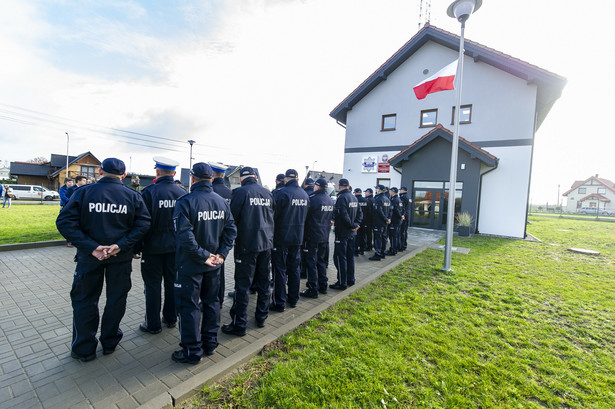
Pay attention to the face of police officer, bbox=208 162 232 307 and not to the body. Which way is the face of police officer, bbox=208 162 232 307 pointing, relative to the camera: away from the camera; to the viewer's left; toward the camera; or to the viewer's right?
away from the camera

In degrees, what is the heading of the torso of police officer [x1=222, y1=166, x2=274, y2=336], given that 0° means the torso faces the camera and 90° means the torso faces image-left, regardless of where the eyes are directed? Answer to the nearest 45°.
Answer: approximately 135°

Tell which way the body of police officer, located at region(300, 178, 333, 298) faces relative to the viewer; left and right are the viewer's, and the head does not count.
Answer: facing away from the viewer and to the left of the viewer

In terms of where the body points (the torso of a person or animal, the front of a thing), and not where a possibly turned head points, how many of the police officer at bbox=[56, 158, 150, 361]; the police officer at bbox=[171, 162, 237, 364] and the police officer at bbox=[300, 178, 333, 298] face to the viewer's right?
0

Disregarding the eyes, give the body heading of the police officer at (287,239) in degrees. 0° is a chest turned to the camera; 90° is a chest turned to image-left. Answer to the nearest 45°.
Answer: approximately 135°

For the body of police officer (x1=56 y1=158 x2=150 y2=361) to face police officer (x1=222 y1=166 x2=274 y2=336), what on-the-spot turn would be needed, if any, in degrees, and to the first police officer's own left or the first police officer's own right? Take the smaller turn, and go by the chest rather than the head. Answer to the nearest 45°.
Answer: approximately 90° to the first police officer's own right

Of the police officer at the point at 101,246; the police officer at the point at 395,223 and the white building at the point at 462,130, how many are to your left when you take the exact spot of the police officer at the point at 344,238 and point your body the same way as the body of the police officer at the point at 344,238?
1

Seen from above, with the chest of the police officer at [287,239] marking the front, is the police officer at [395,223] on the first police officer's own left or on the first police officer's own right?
on the first police officer's own right

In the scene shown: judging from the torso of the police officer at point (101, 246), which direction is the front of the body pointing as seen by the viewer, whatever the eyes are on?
away from the camera

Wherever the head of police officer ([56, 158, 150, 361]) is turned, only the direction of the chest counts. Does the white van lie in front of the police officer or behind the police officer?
in front

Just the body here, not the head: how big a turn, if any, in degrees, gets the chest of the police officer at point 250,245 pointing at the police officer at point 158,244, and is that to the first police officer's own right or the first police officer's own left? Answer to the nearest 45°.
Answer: approximately 45° to the first police officer's own left

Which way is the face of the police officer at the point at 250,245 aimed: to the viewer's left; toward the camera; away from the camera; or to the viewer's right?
away from the camera

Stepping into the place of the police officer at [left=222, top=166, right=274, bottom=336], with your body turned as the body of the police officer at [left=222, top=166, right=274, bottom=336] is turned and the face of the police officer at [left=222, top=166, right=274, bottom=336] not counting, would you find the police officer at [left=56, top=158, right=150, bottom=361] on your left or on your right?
on your left

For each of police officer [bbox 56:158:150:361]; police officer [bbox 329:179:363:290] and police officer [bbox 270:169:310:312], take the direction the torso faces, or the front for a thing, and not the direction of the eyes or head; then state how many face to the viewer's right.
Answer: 0
